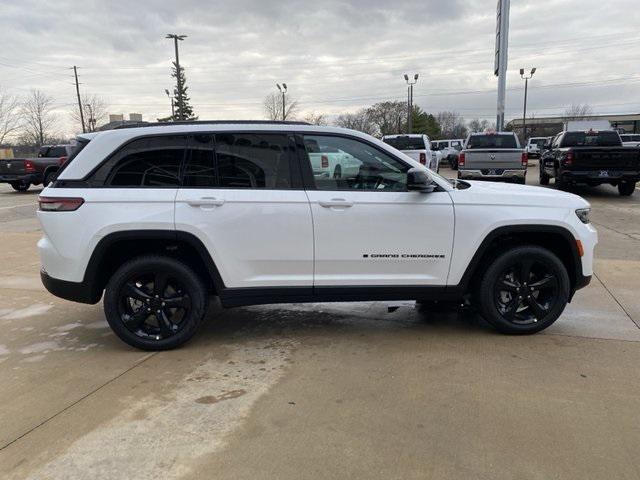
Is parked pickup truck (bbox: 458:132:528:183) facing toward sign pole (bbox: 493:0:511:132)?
yes

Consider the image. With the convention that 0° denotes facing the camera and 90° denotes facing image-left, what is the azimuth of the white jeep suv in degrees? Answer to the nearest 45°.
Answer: approximately 270°

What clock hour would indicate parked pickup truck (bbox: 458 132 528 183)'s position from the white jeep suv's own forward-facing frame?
The parked pickup truck is roughly at 10 o'clock from the white jeep suv.

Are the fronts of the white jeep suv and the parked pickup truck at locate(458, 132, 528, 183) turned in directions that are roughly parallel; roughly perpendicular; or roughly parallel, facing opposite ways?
roughly perpendicular

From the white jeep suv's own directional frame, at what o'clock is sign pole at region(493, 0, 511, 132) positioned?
The sign pole is roughly at 10 o'clock from the white jeep suv.

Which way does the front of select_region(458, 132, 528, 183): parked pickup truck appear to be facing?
away from the camera

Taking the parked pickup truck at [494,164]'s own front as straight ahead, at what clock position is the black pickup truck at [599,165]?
The black pickup truck is roughly at 3 o'clock from the parked pickup truck.

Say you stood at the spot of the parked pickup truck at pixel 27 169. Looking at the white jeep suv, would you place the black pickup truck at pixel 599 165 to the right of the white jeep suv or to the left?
left

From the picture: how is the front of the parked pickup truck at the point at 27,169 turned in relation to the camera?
facing away from the viewer and to the right of the viewer

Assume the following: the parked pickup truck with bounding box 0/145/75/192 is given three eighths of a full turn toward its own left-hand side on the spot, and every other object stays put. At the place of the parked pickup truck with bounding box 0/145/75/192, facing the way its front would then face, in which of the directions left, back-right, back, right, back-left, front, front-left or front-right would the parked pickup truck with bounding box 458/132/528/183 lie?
back-left

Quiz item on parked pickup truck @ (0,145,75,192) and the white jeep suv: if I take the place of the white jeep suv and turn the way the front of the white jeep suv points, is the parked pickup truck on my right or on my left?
on my left

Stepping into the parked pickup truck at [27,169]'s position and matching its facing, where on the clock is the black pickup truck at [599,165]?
The black pickup truck is roughly at 3 o'clock from the parked pickup truck.

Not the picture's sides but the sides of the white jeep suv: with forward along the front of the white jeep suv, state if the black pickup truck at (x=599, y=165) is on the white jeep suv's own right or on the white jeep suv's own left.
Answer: on the white jeep suv's own left

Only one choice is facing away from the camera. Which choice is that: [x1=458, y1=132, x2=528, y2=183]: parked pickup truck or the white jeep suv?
the parked pickup truck

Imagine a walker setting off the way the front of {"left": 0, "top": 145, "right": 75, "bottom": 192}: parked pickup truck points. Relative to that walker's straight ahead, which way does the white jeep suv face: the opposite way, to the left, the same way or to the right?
to the right
